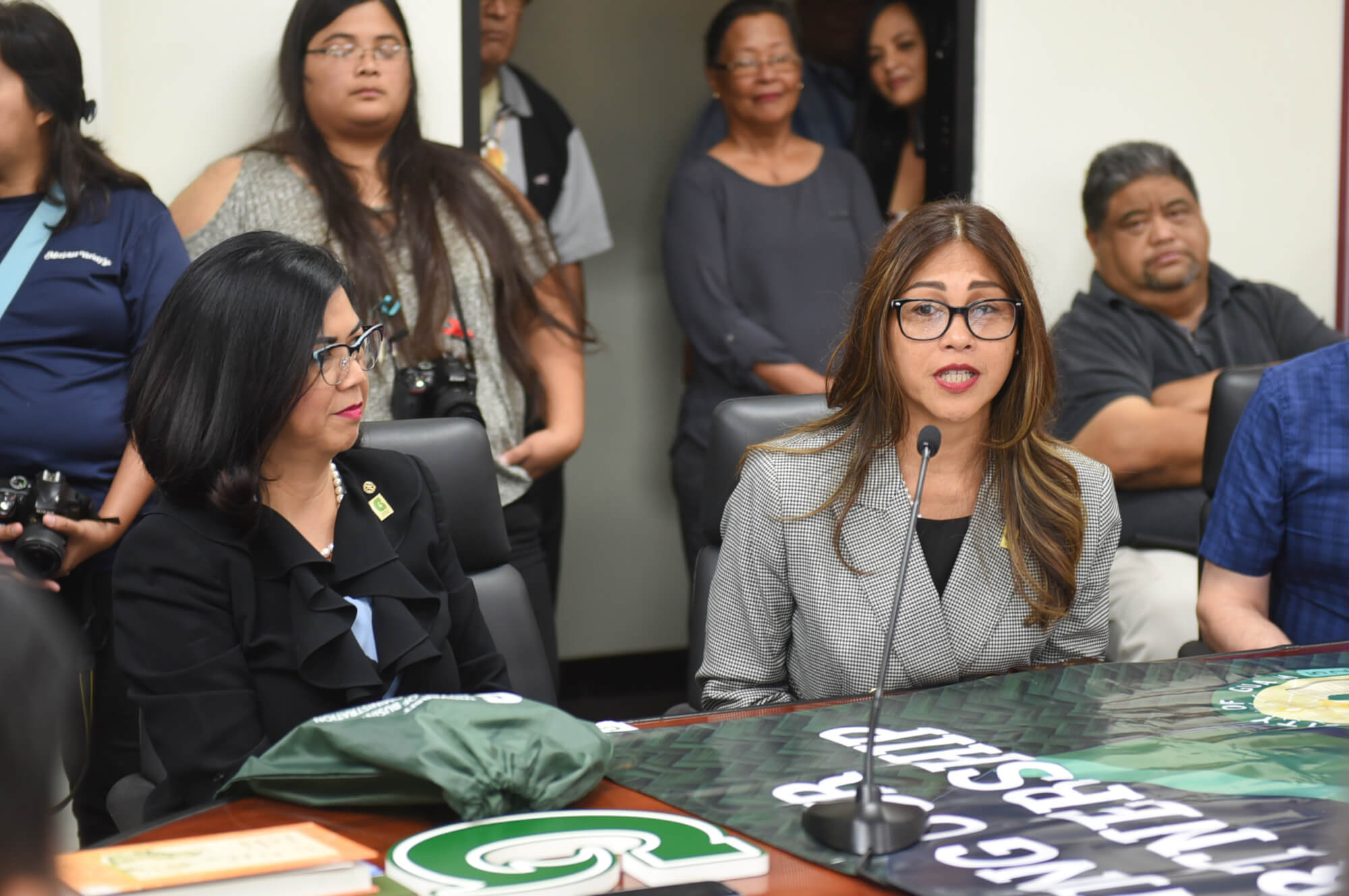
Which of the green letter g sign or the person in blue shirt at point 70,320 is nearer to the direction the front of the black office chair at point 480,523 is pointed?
the green letter g sign

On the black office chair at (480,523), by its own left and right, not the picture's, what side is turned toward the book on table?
front

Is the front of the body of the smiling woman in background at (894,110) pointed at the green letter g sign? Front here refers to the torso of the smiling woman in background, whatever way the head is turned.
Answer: yes

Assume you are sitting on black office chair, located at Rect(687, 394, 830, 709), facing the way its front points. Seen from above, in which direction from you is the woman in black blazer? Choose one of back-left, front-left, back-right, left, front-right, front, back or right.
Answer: front-right

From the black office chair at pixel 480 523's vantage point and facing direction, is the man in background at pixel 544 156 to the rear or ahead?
to the rear

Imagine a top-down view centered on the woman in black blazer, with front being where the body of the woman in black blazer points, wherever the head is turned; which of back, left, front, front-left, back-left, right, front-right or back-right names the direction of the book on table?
front-right

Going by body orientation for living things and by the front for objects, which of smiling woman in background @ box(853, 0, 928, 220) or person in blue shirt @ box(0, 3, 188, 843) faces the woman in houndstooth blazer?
the smiling woman in background

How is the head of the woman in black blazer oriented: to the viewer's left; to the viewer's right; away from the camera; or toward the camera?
to the viewer's right

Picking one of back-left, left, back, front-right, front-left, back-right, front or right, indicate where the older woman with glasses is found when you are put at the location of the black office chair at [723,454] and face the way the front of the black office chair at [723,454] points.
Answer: back

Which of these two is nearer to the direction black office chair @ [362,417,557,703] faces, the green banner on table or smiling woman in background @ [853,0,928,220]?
the green banner on table
